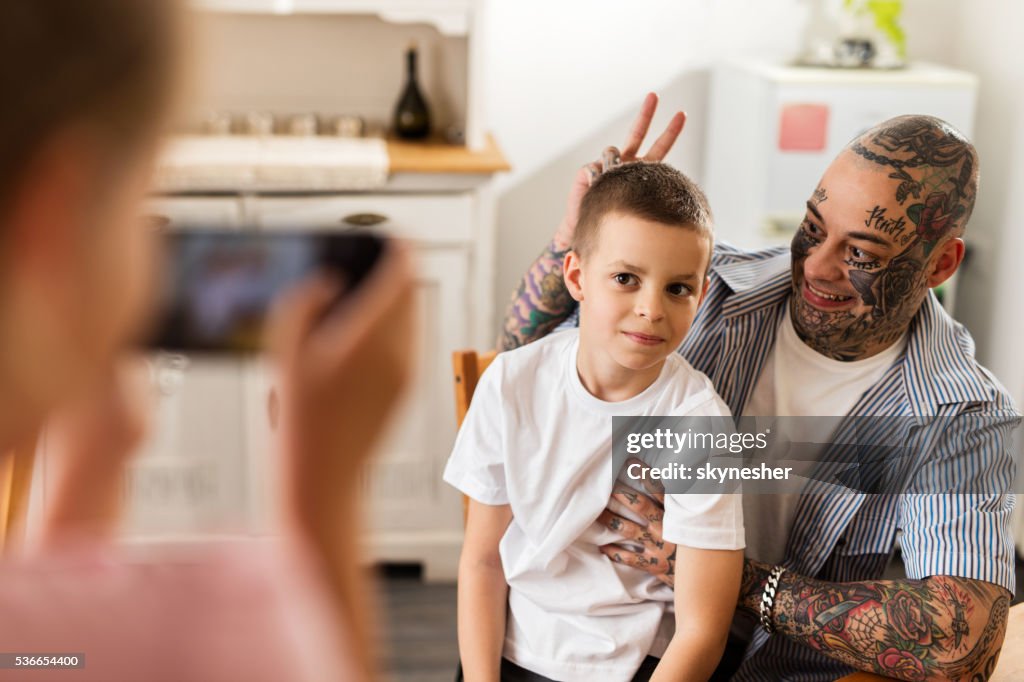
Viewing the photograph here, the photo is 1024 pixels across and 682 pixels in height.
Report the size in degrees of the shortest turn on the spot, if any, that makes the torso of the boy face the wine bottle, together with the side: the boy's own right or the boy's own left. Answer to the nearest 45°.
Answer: approximately 180°

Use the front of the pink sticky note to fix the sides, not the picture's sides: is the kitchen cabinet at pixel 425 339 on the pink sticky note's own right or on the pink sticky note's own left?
on the pink sticky note's own right

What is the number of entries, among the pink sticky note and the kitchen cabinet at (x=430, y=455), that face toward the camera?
2

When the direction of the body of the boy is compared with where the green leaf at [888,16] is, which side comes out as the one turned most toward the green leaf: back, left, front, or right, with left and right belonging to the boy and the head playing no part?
back

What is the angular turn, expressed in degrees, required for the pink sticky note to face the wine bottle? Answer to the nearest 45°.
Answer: approximately 90° to its right

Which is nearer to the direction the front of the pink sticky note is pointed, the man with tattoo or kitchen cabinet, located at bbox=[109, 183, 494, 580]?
the man with tattoo

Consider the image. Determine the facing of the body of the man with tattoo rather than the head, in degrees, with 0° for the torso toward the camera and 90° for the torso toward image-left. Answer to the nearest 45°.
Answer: approximately 45°
